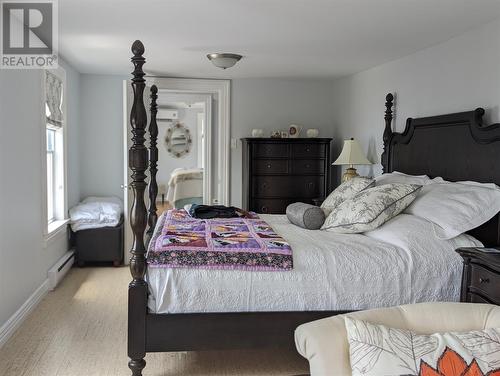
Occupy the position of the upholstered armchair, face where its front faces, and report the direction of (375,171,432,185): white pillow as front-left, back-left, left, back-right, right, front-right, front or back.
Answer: back

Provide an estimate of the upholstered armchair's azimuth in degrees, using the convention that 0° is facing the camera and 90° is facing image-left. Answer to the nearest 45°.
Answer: approximately 0°

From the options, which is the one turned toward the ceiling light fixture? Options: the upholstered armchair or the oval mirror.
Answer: the oval mirror

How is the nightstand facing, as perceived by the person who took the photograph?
facing the viewer and to the left of the viewer

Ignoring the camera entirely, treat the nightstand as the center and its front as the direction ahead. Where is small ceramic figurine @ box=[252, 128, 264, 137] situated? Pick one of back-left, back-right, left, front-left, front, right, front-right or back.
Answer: right

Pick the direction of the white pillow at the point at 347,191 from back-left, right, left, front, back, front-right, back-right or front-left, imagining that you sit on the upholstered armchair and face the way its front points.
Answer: back

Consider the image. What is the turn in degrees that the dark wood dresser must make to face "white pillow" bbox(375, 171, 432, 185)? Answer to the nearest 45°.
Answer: approximately 45° to its left

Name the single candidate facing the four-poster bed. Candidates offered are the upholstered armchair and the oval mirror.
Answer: the oval mirror

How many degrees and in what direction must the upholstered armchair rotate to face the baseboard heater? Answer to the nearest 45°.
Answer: approximately 135° to its right

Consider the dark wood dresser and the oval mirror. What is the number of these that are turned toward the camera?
2

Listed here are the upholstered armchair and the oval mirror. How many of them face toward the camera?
2

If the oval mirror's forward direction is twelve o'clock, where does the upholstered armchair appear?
The upholstered armchair is roughly at 12 o'clock from the oval mirror.

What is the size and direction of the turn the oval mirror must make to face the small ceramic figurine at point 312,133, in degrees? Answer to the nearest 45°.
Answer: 0° — it already faces it

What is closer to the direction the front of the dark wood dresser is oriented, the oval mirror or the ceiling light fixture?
the ceiling light fixture

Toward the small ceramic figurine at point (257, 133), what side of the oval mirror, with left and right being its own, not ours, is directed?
front

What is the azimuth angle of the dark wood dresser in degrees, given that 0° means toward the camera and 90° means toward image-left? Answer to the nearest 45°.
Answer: approximately 0°
